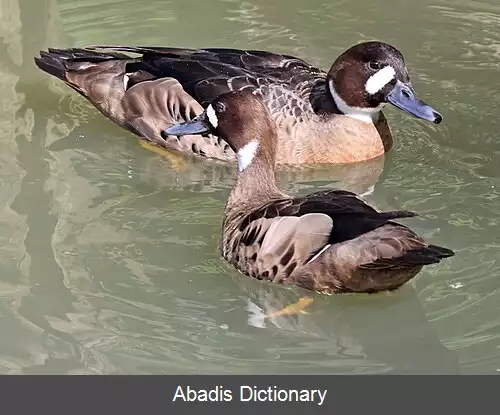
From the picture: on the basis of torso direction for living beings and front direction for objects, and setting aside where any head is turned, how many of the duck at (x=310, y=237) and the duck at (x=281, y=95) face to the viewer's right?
1

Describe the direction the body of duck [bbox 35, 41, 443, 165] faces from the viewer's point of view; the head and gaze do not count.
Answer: to the viewer's right

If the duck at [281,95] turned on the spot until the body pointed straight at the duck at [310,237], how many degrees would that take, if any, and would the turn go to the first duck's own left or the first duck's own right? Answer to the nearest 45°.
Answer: approximately 90° to the first duck's own right

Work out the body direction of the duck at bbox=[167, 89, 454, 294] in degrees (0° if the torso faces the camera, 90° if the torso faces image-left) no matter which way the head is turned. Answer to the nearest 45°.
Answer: approximately 135°
